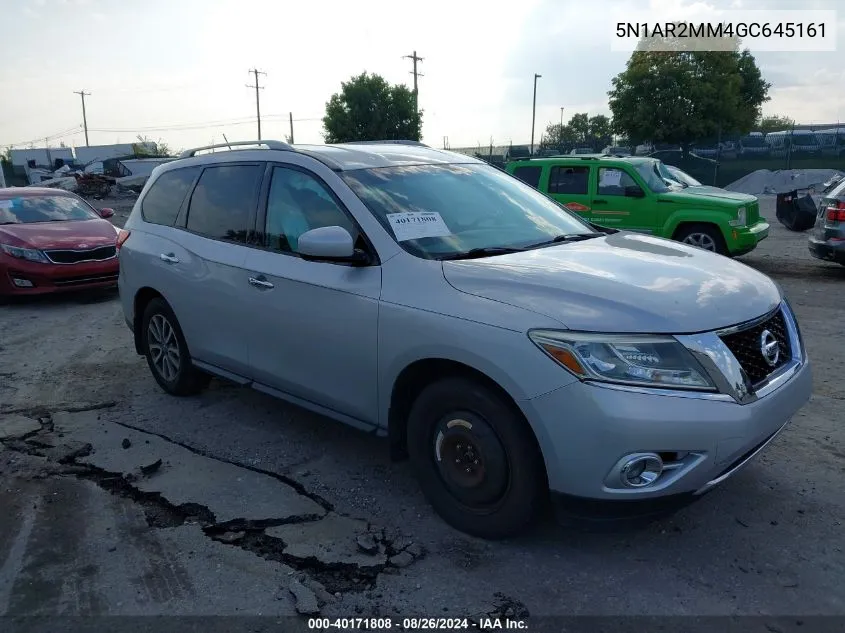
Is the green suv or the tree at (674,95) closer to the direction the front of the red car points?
the green suv

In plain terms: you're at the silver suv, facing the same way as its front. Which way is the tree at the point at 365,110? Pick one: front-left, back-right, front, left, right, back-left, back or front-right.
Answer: back-left

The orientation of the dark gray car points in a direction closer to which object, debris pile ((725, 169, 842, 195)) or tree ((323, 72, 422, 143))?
the debris pile

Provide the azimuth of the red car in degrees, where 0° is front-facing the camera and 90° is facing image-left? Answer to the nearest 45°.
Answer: approximately 315°

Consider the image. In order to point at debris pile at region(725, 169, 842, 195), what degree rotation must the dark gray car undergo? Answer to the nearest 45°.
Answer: approximately 45° to its left

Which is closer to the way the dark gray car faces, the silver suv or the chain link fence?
the chain link fence

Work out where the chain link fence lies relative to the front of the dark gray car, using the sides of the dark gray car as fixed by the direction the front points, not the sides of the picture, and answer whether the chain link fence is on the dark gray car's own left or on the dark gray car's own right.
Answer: on the dark gray car's own left

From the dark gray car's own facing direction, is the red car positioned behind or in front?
behind

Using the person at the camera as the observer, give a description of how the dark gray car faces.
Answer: facing away from the viewer and to the right of the viewer

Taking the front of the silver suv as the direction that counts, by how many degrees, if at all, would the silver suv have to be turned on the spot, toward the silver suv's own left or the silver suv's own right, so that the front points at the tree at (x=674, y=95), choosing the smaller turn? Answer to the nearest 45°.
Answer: approximately 135° to the silver suv's own left

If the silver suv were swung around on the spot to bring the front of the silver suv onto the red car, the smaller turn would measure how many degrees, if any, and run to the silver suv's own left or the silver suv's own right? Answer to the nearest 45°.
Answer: approximately 180°

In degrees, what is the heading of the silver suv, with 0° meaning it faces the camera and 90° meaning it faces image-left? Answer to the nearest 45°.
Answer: approximately 315°
